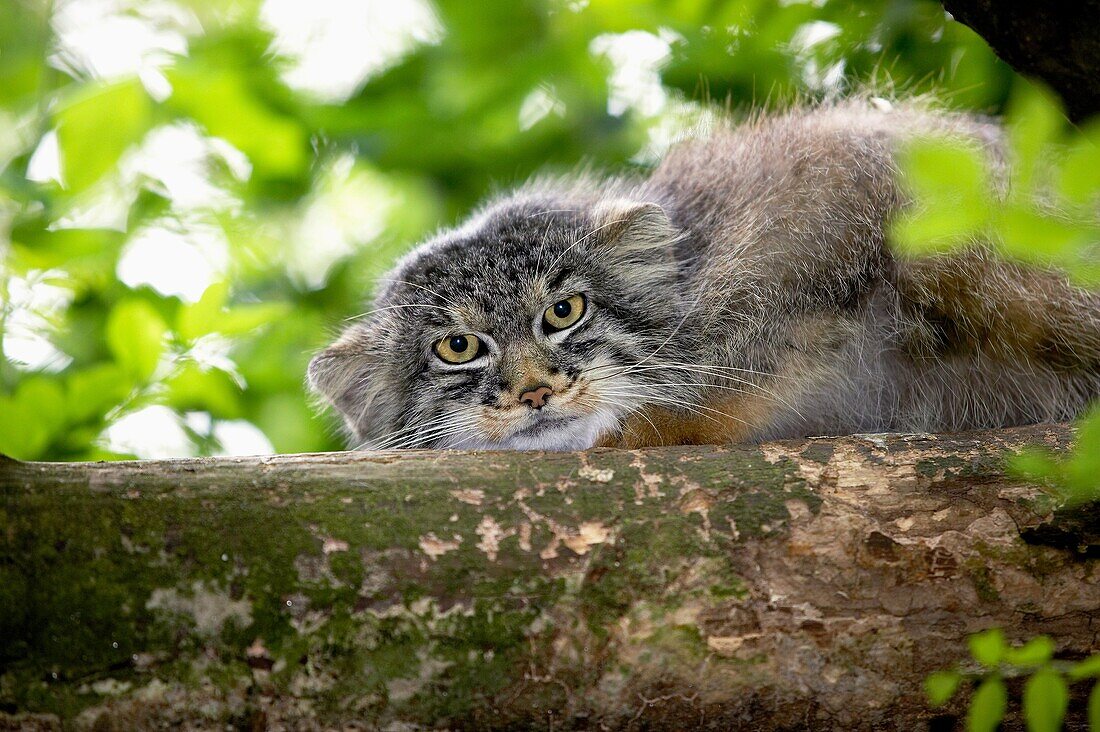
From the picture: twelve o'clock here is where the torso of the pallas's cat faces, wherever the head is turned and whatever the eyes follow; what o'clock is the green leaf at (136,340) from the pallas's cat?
The green leaf is roughly at 1 o'clock from the pallas's cat.

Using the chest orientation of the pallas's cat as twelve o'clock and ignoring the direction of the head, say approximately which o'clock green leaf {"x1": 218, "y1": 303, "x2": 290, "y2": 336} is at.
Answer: The green leaf is roughly at 1 o'clock from the pallas's cat.

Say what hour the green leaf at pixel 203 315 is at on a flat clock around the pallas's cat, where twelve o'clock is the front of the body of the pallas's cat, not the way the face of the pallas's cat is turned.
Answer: The green leaf is roughly at 1 o'clock from the pallas's cat.

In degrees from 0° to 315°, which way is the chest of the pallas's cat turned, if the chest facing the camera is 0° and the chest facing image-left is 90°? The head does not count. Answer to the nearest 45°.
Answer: approximately 45°

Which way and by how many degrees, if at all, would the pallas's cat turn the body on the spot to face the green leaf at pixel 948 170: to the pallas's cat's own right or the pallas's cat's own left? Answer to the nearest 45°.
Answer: approximately 45° to the pallas's cat's own left

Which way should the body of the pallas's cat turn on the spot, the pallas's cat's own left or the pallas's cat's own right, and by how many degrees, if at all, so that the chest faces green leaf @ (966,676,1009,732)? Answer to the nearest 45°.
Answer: approximately 45° to the pallas's cat's own left
